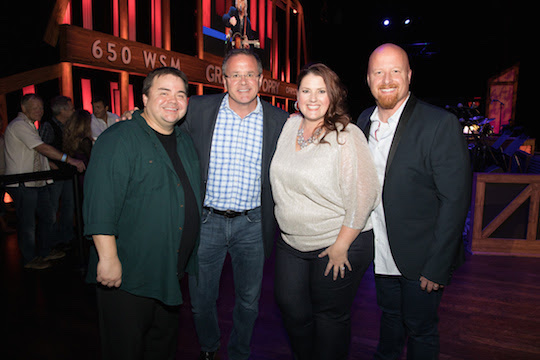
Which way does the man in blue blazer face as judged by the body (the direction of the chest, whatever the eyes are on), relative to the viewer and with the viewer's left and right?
facing the viewer

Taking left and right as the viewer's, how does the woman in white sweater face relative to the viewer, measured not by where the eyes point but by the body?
facing the viewer and to the left of the viewer

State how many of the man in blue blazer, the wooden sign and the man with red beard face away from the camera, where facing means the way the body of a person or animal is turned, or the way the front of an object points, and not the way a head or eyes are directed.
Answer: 0

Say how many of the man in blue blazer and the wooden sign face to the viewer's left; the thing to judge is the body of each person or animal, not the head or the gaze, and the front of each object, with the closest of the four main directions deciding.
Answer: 0

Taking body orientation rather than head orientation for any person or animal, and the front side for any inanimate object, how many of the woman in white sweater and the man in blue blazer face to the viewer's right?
0

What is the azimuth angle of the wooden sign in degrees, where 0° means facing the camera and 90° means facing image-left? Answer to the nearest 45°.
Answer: approximately 315°

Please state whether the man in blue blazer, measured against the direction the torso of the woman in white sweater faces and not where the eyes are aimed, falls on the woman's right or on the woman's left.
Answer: on the woman's right

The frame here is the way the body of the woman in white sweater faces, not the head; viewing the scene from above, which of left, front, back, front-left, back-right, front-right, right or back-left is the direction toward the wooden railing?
back

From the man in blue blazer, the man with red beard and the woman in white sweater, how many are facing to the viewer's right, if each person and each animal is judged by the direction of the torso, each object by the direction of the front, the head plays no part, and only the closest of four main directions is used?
0

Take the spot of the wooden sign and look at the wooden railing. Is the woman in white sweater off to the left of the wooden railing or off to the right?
right
